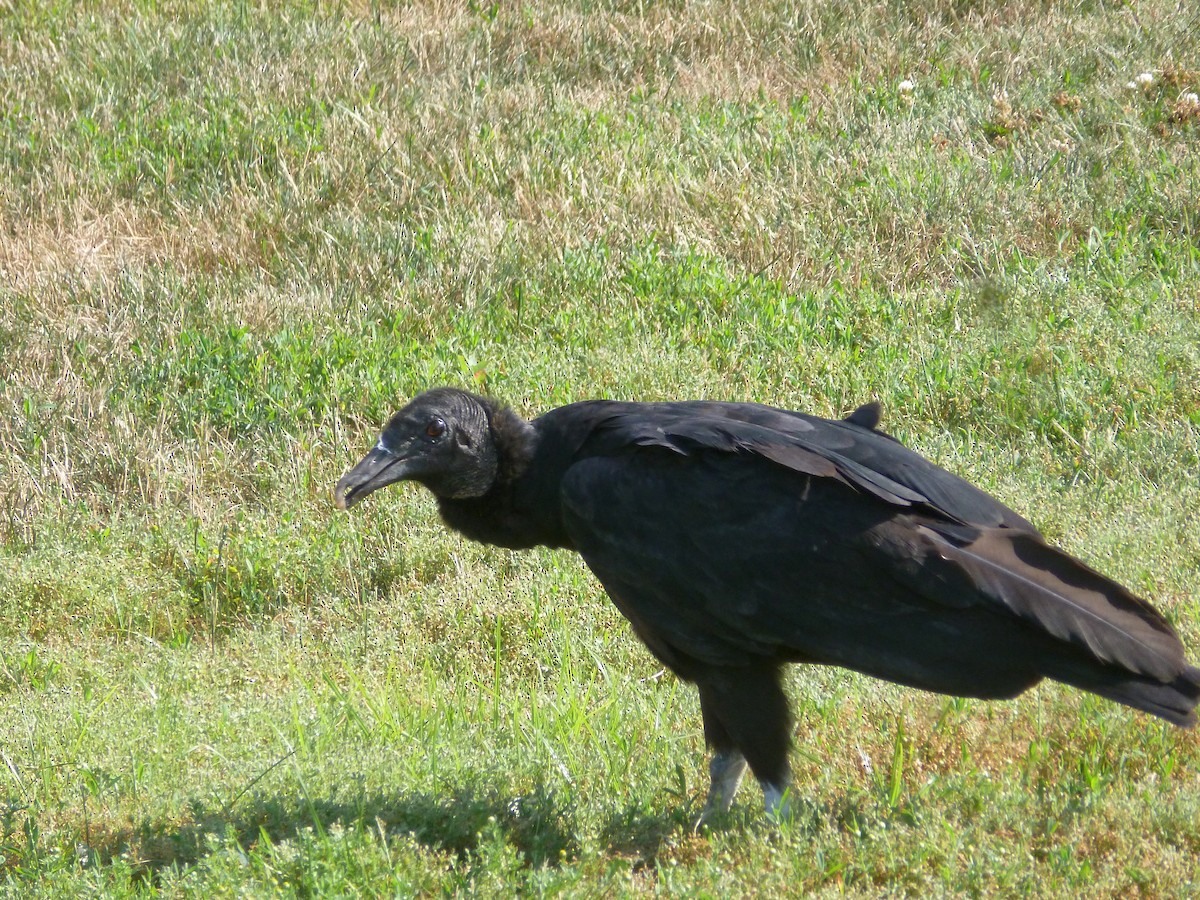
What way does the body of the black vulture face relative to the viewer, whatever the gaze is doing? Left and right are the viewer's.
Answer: facing to the left of the viewer
